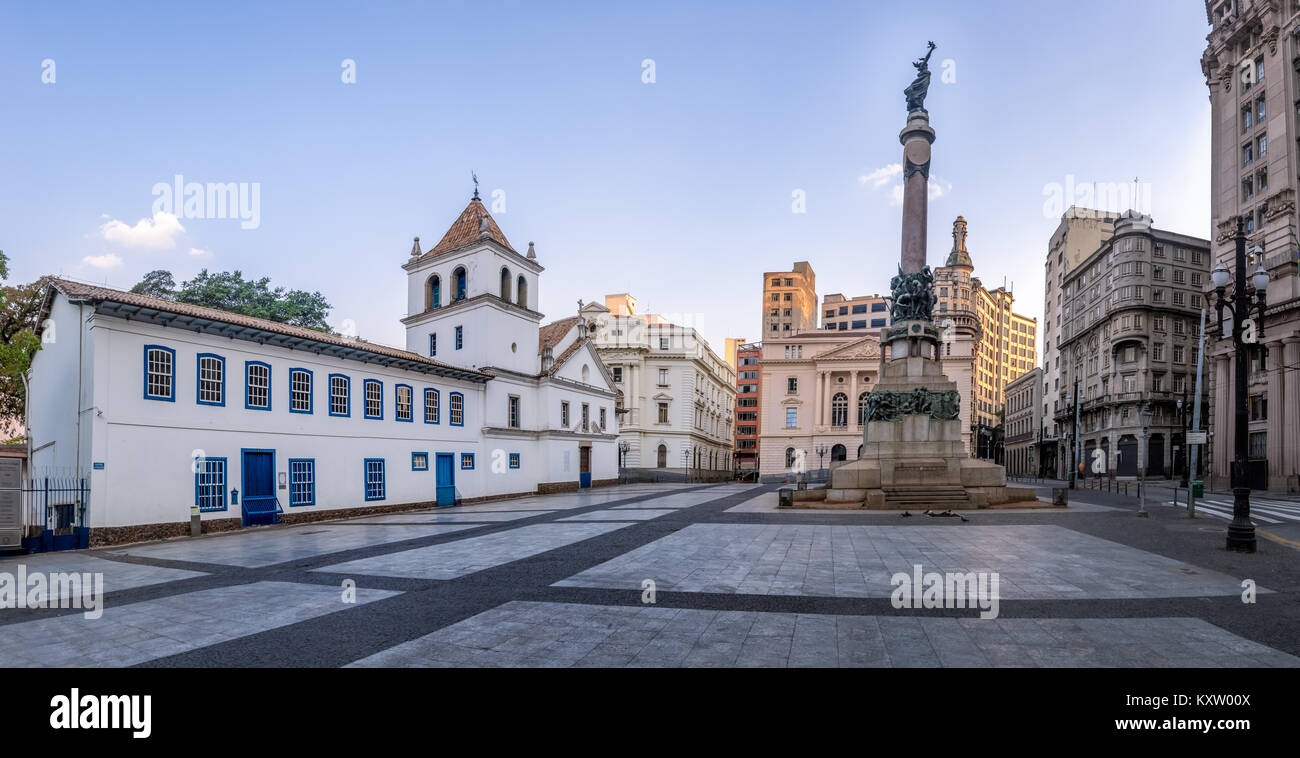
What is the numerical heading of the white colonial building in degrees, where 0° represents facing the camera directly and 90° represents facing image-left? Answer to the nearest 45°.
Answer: approximately 315°

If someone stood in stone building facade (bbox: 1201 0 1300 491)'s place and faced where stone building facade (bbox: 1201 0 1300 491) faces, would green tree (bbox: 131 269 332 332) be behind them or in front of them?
in front

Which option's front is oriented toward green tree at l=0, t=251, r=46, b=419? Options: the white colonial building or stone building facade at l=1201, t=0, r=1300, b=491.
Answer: the stone building facade

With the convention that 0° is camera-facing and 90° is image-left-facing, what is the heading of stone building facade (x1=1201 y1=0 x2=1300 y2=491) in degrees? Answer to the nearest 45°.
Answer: approximately 45°

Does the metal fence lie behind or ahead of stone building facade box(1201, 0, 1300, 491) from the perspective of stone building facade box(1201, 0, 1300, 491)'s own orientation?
ahead

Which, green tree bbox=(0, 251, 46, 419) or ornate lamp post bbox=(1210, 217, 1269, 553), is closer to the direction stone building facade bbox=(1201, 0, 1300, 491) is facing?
the green tree
